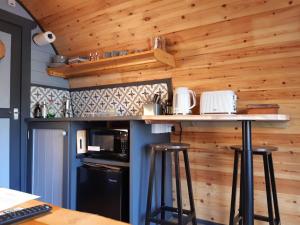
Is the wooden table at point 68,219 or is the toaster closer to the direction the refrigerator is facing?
the wooden table

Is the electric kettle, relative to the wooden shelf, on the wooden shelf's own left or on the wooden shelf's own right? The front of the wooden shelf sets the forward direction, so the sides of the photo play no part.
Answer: on the wooden shelf's own left

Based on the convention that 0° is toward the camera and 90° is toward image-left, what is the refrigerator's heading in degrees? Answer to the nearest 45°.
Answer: approximately 45°
